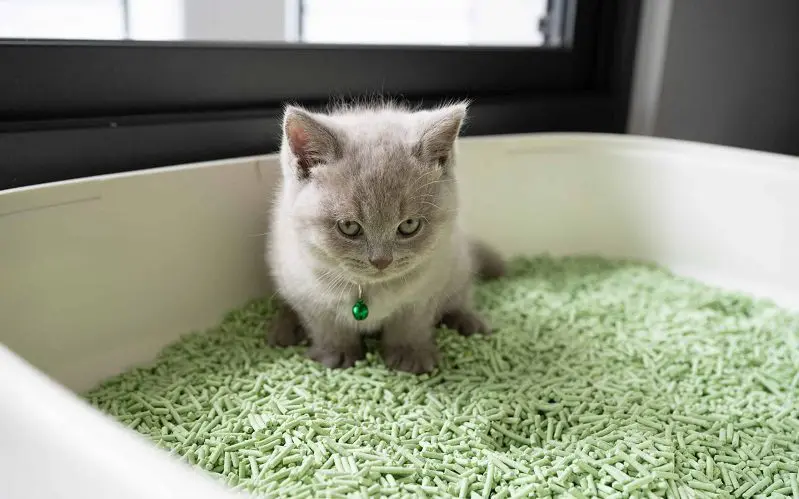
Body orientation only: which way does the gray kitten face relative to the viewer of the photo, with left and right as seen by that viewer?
facing the viewer

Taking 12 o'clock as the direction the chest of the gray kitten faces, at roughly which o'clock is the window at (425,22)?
The window is roughly at 6 o'clock from the gray kitten.
